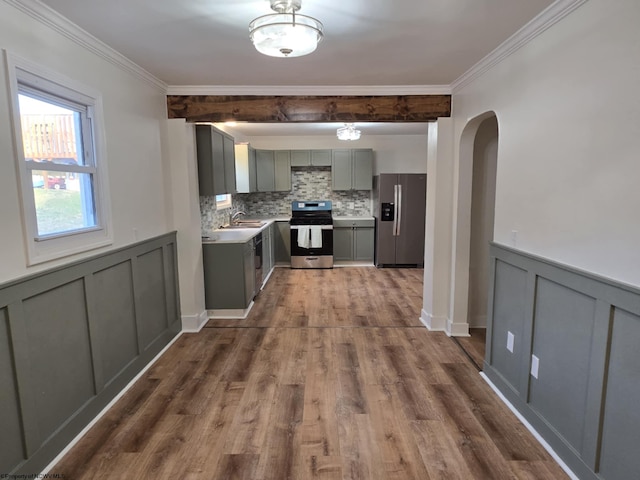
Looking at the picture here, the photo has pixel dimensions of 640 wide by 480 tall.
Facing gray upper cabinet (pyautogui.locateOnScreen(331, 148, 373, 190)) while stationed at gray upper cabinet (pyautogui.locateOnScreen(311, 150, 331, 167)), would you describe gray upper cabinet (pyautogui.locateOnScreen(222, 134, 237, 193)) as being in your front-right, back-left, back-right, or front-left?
back-right

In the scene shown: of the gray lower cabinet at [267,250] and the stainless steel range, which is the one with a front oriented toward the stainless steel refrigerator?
the gray lower cabinet

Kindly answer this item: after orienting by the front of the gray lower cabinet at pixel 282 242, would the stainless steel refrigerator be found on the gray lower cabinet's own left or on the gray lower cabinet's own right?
on the gray lower cabinet's own left

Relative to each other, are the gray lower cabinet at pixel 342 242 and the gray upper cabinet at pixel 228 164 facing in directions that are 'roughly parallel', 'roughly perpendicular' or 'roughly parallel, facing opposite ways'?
roughly perpendicular

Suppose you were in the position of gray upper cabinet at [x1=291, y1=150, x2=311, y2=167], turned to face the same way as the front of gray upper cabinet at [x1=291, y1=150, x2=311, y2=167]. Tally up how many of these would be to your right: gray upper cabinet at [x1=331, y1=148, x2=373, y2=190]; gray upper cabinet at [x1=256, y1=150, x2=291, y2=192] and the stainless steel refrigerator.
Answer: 1
